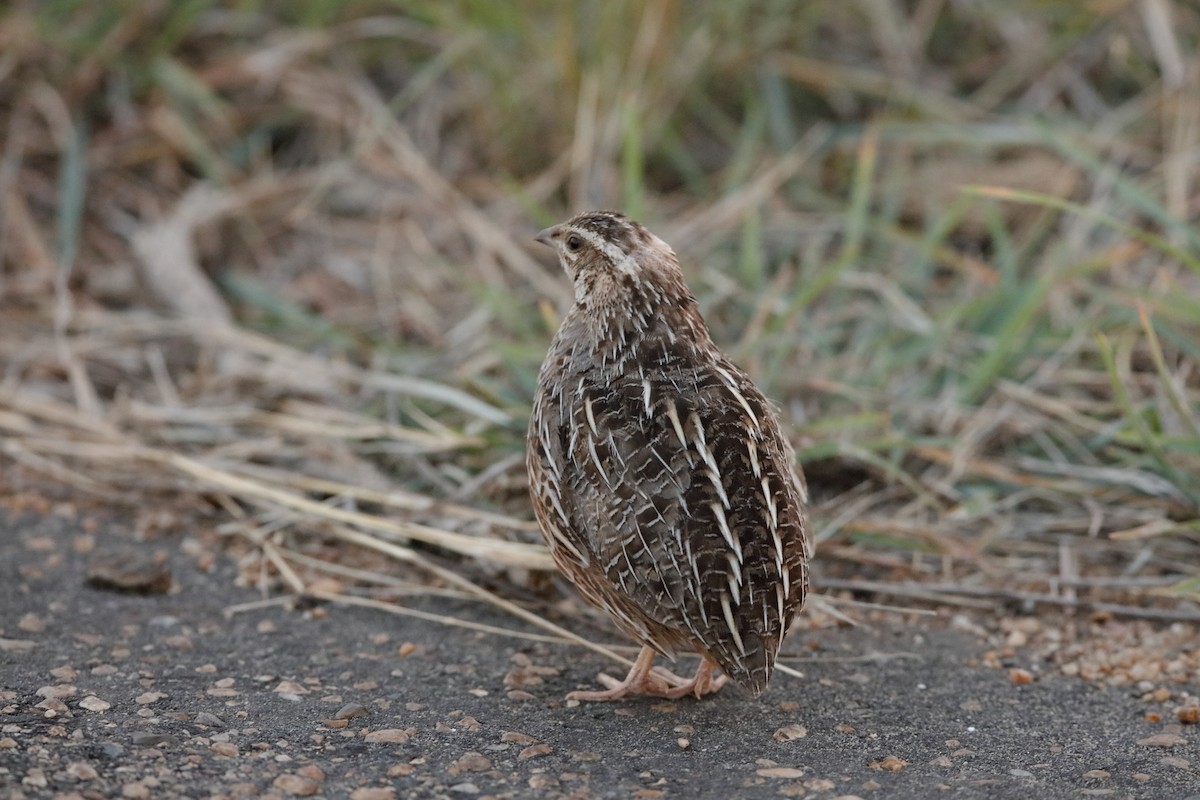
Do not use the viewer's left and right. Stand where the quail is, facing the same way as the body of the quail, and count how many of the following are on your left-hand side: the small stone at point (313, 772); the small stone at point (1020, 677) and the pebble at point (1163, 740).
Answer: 1

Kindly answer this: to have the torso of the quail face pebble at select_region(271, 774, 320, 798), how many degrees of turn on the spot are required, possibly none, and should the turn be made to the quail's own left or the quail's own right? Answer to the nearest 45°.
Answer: approximately 90° to the quail's own left

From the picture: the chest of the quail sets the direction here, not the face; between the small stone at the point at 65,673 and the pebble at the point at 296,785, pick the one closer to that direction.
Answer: the small stone

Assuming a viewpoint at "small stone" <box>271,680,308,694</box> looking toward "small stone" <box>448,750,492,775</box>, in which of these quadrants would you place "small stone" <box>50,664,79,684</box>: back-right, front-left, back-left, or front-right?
back-right

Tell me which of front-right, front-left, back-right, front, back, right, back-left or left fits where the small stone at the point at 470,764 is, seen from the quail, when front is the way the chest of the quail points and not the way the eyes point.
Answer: left

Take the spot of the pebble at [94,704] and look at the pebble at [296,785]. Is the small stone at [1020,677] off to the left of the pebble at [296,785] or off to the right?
left

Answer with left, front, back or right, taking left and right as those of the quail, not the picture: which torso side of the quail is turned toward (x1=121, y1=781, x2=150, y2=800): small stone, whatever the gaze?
left

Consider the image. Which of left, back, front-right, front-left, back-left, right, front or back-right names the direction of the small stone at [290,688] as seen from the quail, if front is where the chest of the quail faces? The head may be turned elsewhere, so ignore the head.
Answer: front-left

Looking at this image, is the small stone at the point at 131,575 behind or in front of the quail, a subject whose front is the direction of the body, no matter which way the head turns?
in front

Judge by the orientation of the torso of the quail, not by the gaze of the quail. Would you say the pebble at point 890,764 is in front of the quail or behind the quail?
behind

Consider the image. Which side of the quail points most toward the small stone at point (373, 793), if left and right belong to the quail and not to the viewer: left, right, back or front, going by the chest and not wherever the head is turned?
left

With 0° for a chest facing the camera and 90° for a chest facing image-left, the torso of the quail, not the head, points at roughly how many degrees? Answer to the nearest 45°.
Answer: approximately 135°
